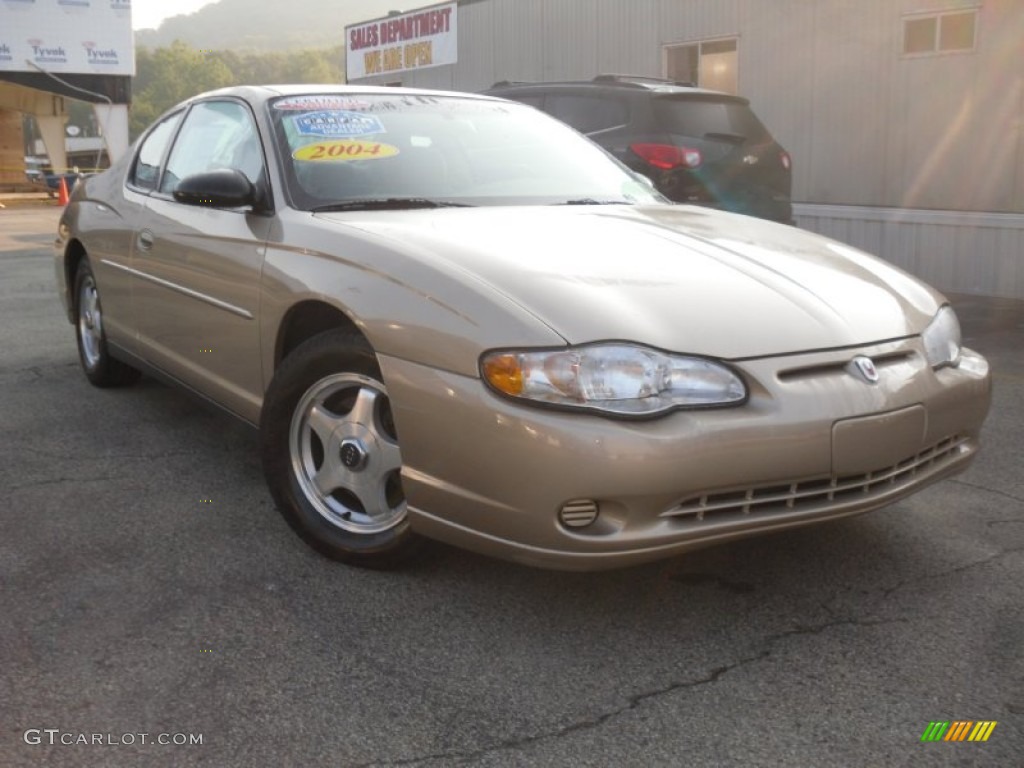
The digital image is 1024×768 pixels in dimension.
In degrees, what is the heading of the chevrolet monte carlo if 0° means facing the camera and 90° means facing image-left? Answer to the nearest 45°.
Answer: approximately 315°

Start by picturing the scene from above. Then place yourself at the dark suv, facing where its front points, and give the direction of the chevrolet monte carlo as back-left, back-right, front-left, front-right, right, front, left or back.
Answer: back-left

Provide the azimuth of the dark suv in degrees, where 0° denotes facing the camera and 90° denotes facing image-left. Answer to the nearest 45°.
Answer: approximately 135°

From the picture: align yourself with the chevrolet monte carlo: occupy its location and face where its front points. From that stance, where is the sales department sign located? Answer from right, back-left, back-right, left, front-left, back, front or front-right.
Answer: back-left

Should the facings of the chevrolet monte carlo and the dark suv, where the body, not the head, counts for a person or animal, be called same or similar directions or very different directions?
very different directions
